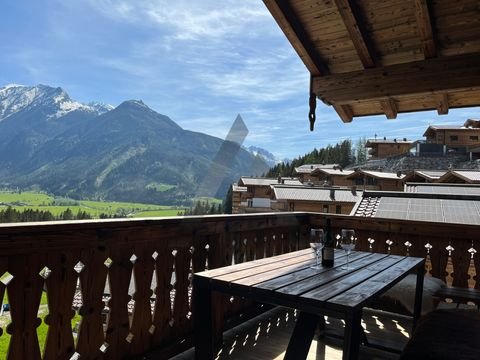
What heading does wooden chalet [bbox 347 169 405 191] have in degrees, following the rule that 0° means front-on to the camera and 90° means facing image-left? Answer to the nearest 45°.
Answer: approximately 45°

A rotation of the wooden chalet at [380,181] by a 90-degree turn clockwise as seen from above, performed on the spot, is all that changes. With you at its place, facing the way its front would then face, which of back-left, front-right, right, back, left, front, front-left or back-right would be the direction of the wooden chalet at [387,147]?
front-right

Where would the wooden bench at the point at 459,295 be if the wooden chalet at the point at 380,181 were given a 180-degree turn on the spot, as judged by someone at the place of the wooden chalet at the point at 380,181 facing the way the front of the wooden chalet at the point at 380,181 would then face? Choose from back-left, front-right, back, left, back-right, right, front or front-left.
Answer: back-right

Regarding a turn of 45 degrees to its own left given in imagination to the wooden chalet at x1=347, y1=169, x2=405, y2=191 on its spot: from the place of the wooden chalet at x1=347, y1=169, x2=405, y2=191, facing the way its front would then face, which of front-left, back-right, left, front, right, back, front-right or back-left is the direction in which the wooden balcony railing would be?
front

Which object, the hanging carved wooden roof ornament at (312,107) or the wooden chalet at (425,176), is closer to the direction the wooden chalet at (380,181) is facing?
the hanging carved wooden roof ornament

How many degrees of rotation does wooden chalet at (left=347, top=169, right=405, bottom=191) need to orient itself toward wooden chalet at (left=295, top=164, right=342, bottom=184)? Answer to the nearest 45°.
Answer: approximately 90° to its right

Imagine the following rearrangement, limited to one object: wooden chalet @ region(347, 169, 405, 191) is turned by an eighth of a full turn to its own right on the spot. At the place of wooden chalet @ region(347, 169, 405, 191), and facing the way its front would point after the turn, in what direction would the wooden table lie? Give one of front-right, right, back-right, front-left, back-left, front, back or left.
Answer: left

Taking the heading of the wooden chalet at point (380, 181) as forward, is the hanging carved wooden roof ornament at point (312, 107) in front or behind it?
in front

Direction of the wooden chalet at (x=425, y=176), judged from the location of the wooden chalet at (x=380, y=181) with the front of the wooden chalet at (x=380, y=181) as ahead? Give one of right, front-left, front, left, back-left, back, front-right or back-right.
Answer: left

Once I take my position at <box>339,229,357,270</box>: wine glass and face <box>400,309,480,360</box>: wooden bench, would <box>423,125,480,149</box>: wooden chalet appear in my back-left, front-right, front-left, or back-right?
back-left

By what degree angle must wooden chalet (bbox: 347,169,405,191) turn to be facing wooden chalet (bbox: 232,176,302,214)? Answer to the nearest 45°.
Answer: approximately 45° to its right

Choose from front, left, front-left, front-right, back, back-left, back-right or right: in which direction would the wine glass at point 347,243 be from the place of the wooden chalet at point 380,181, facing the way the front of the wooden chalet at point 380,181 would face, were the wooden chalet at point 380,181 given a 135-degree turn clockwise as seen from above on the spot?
back

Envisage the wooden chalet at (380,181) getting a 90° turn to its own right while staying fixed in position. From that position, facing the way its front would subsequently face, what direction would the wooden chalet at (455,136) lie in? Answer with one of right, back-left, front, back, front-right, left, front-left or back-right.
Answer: right

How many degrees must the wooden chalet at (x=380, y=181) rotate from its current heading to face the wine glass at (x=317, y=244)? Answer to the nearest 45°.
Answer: approximately 45° to its left
